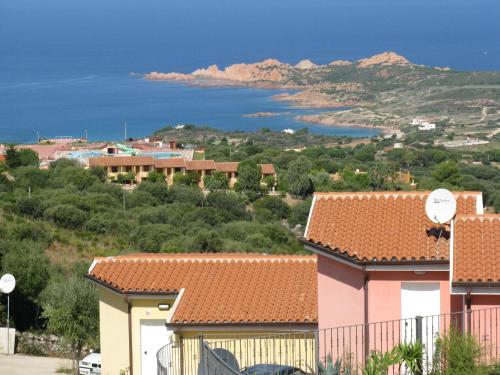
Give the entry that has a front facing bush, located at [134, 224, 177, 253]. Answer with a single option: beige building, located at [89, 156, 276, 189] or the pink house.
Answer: the beige building

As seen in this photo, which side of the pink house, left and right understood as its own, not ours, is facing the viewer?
front

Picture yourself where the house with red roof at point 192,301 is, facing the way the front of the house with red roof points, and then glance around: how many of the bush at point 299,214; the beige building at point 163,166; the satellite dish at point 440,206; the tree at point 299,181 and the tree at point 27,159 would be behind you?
4

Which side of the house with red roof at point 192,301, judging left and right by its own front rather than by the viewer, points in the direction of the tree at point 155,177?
back

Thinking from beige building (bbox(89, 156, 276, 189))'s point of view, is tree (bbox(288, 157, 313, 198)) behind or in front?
in front

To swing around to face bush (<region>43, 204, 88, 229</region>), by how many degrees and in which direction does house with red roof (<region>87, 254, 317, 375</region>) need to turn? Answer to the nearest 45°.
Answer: approximately 180°

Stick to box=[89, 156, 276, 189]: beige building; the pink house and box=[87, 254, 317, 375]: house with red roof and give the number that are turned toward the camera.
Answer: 3

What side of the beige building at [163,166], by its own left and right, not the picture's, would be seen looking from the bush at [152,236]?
front

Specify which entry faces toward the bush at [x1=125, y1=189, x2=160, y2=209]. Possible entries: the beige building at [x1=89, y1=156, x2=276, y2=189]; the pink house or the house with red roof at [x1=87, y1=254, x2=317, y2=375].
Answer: the beige building

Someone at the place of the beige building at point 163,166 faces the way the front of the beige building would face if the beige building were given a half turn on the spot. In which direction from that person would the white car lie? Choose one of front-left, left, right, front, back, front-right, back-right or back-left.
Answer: back

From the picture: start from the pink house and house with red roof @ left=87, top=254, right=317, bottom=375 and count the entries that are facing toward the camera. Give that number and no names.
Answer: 2

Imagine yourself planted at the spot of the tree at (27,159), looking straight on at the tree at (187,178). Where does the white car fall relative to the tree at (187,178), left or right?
right

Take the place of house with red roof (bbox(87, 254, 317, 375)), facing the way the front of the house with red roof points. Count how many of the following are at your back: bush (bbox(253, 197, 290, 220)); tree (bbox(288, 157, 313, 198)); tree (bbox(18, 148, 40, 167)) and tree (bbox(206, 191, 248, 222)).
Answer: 4

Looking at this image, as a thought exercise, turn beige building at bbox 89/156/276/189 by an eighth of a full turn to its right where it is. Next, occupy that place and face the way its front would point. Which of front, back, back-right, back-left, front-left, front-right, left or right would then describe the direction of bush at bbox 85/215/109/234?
front-left
